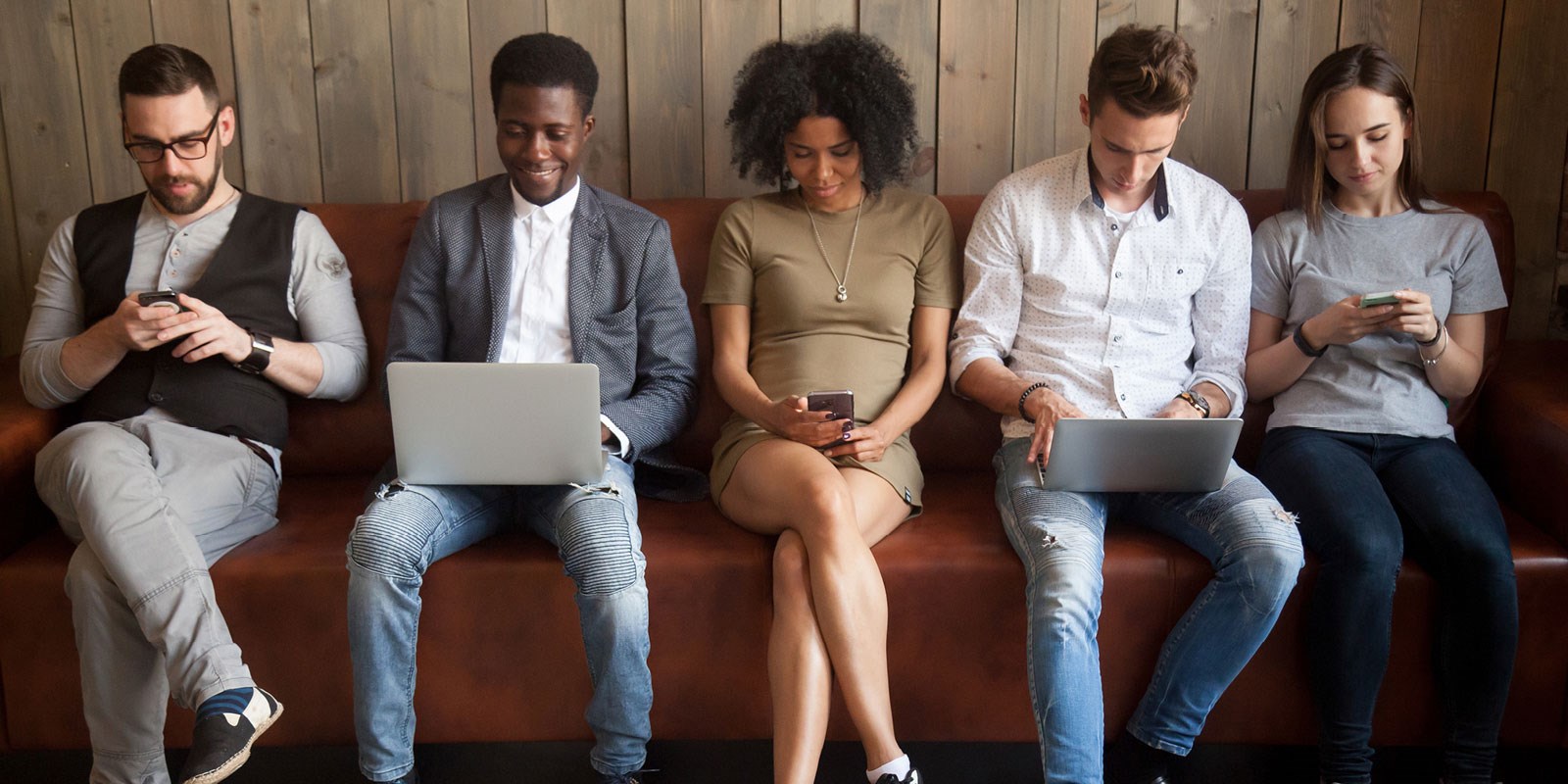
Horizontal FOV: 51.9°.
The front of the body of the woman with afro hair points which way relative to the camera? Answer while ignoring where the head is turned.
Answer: toward the camera

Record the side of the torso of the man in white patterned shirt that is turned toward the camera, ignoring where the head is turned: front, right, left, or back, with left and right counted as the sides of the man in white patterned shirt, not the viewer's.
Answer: front

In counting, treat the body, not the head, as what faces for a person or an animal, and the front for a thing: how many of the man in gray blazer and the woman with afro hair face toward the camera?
2

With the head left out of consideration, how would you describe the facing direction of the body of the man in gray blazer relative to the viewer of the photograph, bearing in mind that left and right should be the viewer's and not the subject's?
facing the viewer

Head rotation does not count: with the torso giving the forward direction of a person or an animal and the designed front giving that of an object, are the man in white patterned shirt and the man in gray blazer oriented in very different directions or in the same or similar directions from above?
same or similar directions

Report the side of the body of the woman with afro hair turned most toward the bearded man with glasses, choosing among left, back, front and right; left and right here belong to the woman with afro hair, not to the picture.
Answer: right
